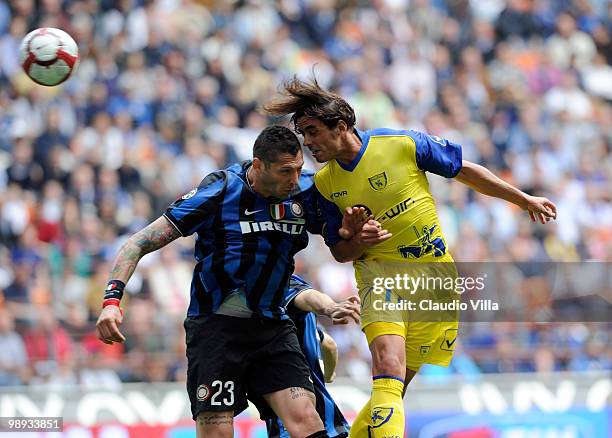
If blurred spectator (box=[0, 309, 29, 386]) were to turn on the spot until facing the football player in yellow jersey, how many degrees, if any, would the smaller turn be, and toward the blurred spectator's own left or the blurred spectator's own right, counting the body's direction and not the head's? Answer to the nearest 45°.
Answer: approximately 45° to the blurred spectator's own left

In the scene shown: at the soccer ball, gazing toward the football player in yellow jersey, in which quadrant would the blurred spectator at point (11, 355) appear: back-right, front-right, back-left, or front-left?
back-left

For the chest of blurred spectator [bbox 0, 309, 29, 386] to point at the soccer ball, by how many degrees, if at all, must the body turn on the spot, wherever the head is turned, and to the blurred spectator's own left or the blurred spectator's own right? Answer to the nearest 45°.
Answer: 0° — they already face it

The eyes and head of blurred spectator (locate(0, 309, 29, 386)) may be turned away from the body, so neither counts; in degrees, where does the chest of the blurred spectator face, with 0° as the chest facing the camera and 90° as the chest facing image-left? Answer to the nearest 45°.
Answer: approximately 0°
